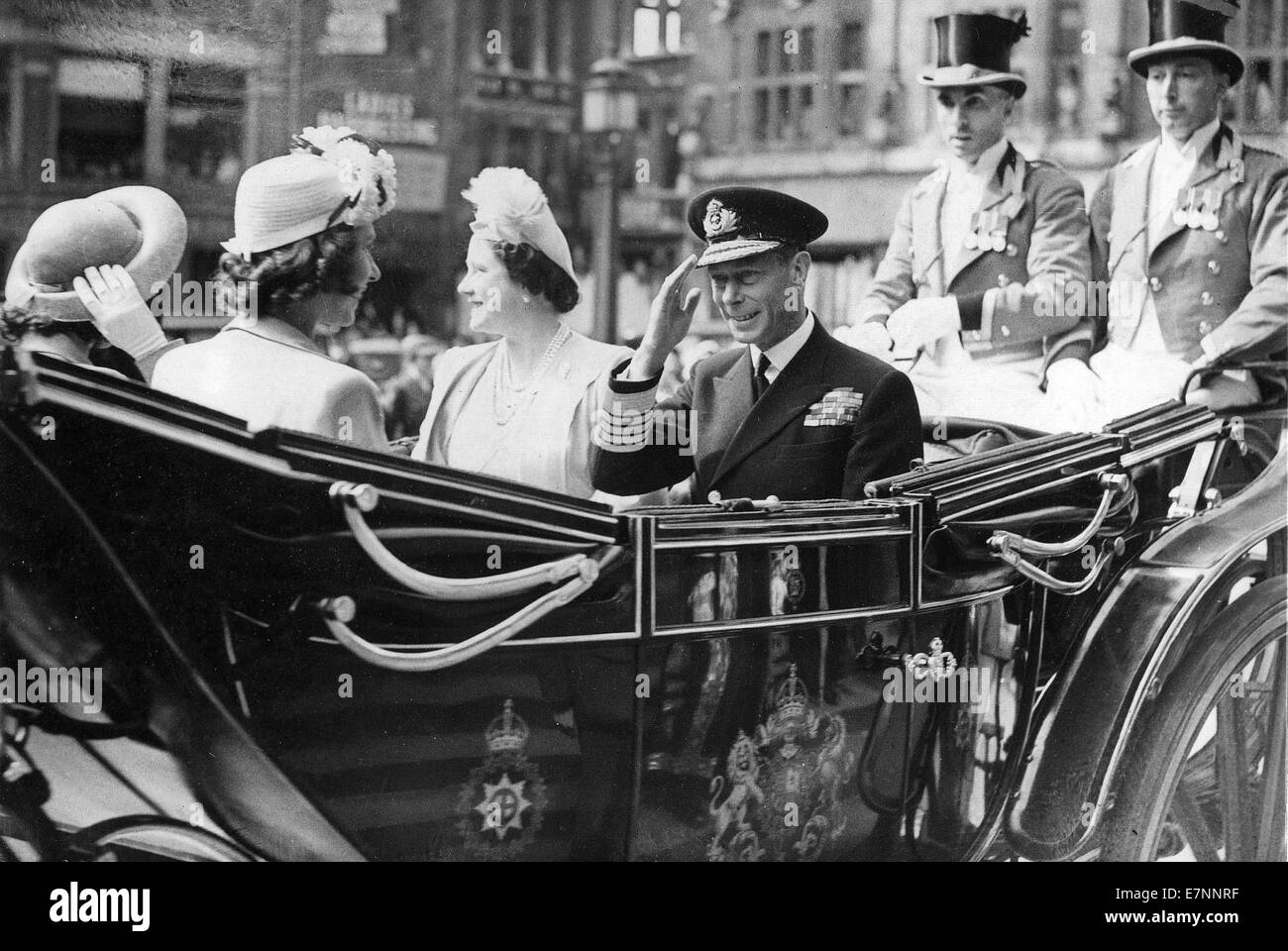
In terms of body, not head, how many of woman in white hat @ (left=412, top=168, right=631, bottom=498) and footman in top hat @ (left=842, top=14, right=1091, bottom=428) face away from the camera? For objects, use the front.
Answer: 0

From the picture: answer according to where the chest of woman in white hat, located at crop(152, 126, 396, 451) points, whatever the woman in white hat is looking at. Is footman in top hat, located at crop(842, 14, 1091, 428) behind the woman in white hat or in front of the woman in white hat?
in front

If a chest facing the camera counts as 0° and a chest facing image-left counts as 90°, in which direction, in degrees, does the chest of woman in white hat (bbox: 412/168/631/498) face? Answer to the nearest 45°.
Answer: approximately 45°

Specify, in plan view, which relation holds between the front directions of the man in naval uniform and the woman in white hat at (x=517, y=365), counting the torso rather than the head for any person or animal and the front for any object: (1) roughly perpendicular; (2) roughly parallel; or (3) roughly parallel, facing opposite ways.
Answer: roughly parallel

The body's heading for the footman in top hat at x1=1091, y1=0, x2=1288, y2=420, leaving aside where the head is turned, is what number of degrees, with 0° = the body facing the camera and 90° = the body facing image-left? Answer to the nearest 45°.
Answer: approximately 45°

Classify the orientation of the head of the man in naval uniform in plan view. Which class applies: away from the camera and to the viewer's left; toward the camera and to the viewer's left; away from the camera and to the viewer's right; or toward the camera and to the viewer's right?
toward the camera and to the viewer's left

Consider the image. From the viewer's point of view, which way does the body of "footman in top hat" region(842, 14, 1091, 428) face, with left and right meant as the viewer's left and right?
facing the viewer and to the left of the viewer

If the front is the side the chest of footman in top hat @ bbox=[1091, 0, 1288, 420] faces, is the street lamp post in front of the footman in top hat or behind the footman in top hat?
behind

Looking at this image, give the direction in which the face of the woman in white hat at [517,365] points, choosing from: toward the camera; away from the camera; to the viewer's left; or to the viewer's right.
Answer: to the viewer's left
